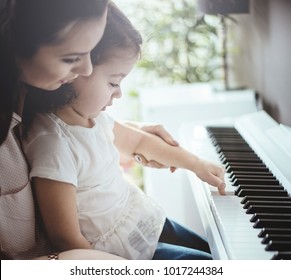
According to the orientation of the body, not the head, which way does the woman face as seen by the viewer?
to the viewer's right

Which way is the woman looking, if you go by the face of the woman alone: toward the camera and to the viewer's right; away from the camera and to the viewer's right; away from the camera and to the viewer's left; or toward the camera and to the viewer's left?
toward the camera and to the viewer's right

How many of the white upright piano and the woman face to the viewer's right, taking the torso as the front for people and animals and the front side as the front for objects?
1

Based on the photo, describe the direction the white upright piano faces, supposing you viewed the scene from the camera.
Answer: facing to the left of the viewer

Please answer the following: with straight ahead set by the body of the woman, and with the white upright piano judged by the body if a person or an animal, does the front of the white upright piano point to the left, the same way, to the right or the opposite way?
the opposite way

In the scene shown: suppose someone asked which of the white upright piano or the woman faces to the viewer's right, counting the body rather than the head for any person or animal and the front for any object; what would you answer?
the woman
